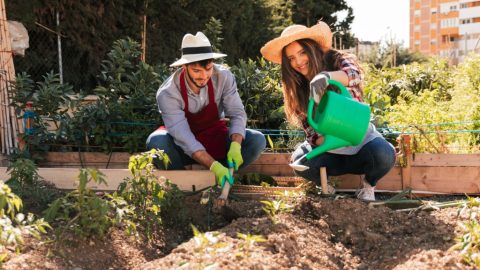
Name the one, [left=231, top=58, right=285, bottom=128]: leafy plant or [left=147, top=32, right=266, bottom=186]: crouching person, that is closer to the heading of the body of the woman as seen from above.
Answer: the crouching person

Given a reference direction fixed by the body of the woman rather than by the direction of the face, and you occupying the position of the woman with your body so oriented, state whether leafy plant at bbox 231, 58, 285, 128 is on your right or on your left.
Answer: on your right

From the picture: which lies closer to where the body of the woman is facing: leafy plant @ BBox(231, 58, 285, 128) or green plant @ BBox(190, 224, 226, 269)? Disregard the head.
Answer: the green plant

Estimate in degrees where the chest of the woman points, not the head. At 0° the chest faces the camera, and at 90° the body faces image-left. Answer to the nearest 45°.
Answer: approximately 45°

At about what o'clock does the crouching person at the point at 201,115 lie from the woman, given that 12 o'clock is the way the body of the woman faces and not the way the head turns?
The crouching person is roughly at 2 o'clock from the woman.

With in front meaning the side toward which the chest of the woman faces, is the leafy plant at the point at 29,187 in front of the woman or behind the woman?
in front

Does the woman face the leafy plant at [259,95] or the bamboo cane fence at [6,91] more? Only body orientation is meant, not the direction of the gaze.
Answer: the bamboo cane fence

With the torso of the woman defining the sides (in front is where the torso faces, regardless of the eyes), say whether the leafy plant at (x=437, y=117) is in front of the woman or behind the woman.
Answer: behind

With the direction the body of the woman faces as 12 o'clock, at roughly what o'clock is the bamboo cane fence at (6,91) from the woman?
The bamboo cane fence is roughly at 2 o'clock from the woman.

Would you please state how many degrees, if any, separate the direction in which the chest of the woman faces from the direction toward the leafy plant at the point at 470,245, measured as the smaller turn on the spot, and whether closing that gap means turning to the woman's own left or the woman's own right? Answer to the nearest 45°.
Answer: approximately 90° to the woman's own left
